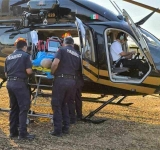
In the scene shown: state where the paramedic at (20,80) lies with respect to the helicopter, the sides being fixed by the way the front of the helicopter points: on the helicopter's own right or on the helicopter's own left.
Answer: on the helicopter's own right

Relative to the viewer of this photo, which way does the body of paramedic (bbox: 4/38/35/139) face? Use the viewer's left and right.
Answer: facing away from the viewer and to the right of the viewer

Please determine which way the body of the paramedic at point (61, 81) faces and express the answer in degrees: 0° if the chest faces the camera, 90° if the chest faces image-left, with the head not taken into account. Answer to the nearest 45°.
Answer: approximately 135°

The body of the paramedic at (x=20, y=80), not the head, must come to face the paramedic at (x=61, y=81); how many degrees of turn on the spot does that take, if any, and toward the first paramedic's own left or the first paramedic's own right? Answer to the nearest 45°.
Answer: approximately 45° to the first paramedic's own right

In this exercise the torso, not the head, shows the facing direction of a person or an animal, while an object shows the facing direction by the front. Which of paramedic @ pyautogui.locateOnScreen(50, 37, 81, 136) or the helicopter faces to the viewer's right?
the helicopter

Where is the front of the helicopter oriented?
to the viewer's right

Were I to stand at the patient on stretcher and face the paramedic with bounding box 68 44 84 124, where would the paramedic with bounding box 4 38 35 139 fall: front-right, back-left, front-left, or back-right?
back-right

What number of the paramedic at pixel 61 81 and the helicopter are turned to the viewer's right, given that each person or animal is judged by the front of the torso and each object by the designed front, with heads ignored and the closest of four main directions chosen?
1
